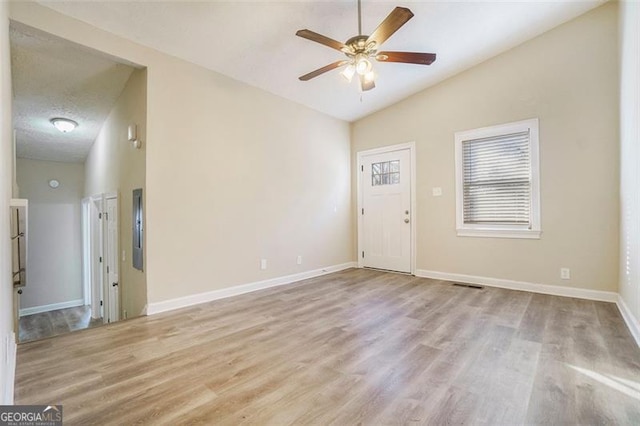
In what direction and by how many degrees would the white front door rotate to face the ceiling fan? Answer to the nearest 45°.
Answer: approximately 45° to its left

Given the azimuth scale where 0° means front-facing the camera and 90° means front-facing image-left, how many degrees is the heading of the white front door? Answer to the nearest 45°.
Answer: approximately 45°

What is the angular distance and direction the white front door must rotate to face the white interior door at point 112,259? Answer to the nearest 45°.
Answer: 0° — it already faces it

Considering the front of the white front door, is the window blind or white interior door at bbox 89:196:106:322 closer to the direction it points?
the white interior door

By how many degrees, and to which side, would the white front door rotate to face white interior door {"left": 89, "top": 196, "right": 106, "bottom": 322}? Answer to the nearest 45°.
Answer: approximately 45° to its right

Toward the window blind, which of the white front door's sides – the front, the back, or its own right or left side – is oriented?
left
